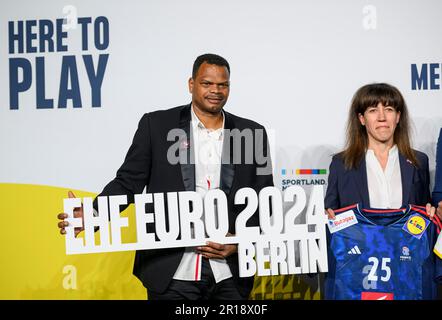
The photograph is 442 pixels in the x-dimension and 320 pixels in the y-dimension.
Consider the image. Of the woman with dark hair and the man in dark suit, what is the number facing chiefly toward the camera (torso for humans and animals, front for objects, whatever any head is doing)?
2

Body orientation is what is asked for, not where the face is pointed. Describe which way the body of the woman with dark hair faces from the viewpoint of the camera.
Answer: toward the camera

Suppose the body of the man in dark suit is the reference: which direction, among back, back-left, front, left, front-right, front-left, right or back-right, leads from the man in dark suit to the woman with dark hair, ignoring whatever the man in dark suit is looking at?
left

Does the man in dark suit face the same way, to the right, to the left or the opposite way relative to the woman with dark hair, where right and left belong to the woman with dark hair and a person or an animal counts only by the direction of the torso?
the same way

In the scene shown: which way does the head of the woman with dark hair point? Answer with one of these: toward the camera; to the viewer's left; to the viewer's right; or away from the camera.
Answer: toward the camera

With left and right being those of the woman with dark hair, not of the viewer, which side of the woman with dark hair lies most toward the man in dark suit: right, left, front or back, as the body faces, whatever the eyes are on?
right

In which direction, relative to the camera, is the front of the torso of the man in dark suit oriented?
toward the camera
